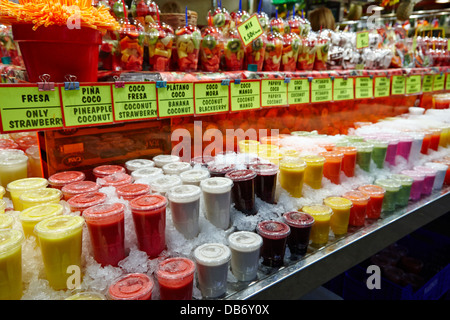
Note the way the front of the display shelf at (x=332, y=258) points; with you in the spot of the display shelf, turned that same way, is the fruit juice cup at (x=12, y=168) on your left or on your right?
on your right

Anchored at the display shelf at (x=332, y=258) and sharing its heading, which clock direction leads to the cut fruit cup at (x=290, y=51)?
The cut fruit cup is roughly at 7 o'clock from the display shelf.

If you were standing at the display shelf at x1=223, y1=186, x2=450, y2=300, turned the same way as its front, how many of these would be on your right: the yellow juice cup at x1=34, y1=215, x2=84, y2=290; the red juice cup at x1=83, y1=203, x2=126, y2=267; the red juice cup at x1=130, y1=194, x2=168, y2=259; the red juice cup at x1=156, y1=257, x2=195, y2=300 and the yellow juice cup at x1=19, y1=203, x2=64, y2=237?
5

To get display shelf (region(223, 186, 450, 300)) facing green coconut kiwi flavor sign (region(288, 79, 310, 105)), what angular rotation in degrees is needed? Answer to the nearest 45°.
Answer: approximately 135° to its left

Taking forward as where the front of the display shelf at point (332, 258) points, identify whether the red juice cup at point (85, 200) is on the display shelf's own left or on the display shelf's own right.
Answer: on the display shelf's own right

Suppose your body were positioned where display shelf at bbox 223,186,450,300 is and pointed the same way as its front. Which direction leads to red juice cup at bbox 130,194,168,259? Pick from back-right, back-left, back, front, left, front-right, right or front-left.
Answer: right

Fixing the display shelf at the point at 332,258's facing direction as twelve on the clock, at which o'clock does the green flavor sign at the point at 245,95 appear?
The green flavor sign is roughly at 6 o'clock from the display shelf.

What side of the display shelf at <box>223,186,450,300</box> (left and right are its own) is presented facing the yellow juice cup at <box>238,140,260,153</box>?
back
